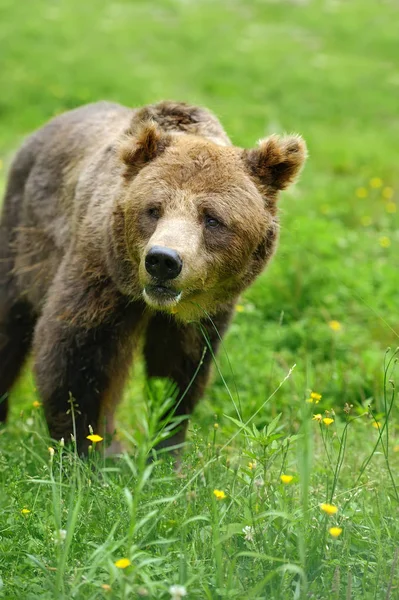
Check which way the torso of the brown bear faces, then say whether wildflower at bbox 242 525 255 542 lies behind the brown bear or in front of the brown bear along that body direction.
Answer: in front

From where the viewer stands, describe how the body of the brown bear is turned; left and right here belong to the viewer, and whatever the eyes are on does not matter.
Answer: facing the viewer and to the right of the viewer

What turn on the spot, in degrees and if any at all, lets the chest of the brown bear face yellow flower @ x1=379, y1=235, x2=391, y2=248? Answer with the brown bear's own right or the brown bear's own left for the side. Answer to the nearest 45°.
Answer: approximately 90° to the brown bear's own left

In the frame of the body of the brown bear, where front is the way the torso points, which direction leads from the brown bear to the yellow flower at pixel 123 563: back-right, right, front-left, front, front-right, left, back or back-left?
front-right

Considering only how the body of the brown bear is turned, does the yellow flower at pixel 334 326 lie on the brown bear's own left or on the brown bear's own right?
on the brown bear's own left

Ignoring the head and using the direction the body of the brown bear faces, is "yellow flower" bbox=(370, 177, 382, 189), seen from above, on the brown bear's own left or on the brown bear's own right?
on the brown bear's own left

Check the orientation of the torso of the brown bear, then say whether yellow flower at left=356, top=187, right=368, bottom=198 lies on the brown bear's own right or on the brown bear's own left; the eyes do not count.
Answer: on the brown bear's own left
